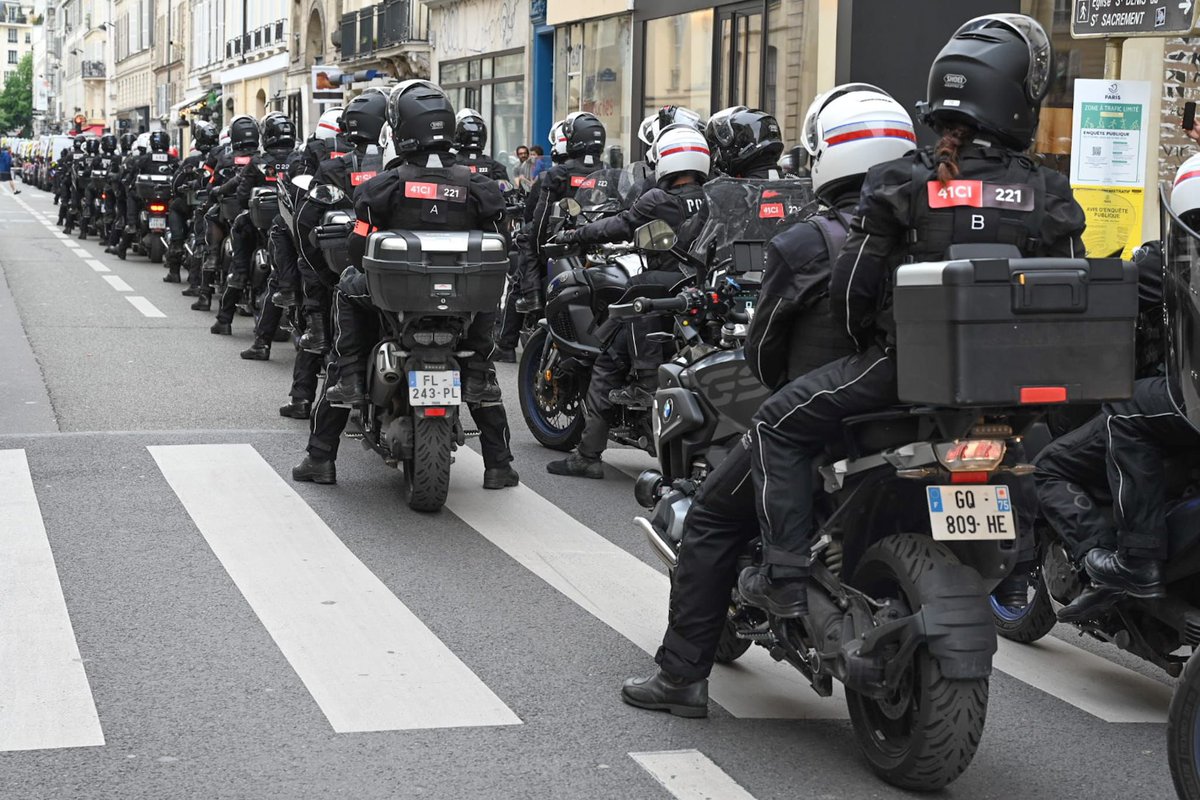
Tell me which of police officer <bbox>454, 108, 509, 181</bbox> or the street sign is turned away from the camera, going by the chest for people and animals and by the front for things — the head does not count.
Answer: the police officer

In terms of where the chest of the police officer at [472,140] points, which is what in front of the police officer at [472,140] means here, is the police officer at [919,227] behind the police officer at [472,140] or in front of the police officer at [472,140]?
behind

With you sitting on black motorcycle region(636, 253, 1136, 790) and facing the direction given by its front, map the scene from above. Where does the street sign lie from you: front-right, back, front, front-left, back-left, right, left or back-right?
front-right

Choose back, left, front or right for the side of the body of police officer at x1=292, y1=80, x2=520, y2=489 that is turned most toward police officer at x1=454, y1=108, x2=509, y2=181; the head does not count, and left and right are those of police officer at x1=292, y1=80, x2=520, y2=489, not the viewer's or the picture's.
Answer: front

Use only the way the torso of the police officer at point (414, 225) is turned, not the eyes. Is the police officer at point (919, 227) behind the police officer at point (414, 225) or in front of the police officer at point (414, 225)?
behind

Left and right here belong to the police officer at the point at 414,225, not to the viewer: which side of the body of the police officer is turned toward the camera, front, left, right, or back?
back

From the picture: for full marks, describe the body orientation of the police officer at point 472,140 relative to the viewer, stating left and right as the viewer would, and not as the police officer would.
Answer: facing away from the viewer

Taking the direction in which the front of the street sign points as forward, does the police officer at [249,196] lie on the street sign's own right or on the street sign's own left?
on the street sign's own right

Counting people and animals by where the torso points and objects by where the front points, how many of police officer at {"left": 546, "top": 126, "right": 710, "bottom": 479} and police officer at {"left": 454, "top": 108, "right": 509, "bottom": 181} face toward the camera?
0

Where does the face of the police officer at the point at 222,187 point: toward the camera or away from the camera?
away from the camera

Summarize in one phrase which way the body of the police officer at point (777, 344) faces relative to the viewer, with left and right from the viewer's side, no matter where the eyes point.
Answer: facing away from the viewer and to the left of the viewer

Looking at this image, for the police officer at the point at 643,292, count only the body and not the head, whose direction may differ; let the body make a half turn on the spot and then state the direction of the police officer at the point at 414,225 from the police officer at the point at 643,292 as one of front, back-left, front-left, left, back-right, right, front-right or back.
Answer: right

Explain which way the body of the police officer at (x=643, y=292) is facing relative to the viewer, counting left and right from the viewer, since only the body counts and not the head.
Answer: facing away from the viewer and to the left of the viewer

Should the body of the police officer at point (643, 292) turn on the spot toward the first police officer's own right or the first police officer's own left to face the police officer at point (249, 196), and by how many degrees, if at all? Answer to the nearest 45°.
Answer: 0° — they already face them

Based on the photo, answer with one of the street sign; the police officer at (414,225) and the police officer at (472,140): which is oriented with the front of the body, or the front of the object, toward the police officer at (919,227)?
the street sign
